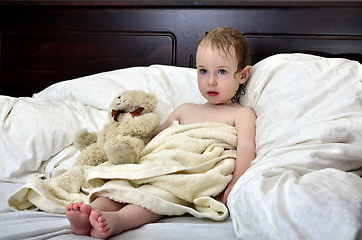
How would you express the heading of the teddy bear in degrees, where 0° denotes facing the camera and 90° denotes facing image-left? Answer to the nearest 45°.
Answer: approximately 45°

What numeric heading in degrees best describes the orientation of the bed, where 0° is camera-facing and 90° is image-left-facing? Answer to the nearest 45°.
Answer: approximately 0°

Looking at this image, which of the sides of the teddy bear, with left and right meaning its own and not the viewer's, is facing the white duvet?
left
